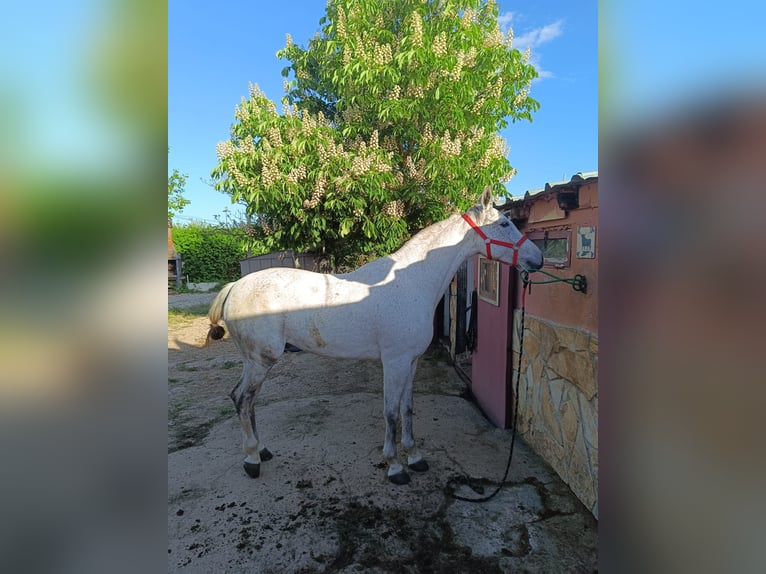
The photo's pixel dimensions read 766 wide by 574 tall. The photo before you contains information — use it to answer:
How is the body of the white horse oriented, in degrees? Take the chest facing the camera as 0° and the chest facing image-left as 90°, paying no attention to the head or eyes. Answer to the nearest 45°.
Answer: approximately 270°

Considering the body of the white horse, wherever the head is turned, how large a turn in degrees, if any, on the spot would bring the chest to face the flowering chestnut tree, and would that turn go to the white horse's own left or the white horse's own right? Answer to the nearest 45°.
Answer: approximately 90° to the white horse's own left
